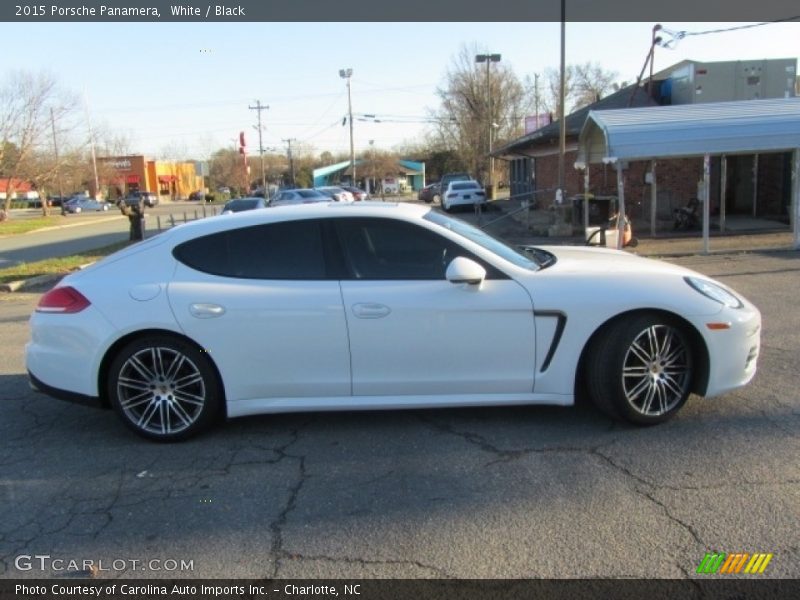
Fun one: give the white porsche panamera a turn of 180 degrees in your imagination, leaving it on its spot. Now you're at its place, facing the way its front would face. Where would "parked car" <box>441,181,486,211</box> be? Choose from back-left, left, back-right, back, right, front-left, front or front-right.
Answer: right

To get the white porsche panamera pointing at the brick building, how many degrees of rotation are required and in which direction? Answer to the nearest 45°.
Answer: approximately 45° to its left

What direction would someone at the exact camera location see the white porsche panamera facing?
facing to the right of the viewer

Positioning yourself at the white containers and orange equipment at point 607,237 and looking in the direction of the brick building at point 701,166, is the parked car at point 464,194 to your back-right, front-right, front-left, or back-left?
front-left
